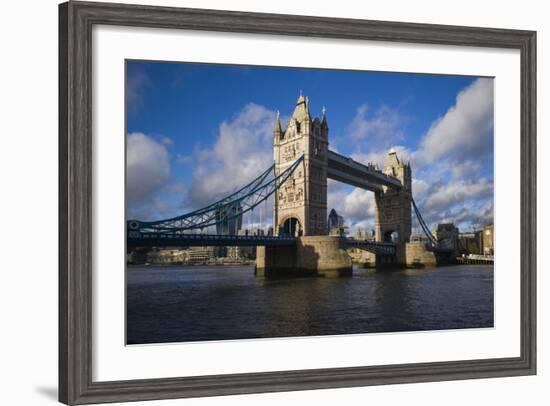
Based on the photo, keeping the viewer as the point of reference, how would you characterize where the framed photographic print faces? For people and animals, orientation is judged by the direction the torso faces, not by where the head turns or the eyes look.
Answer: facing the viewer and to the right of the viewer
